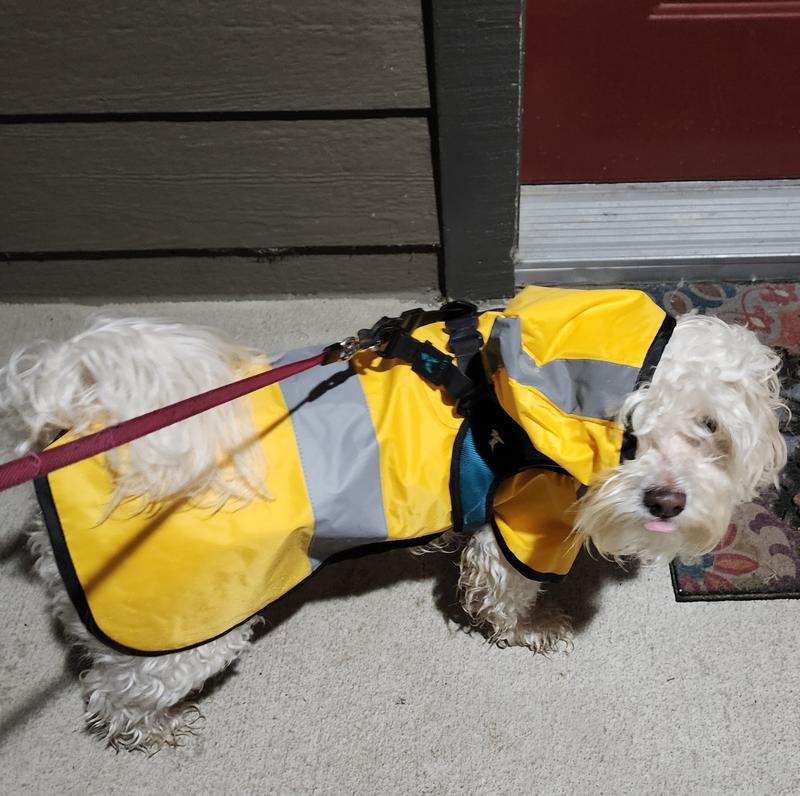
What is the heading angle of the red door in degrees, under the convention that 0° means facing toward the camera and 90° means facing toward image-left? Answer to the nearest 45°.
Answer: approximately 0°

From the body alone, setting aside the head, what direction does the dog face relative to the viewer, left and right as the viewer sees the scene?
facing to the right of the viewer

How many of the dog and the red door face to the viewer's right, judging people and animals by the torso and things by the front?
1

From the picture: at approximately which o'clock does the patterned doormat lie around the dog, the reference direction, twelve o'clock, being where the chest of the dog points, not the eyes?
The patterned doormat is roughly at 11 o'clock from the dog.

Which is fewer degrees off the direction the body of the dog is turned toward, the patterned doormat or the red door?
the patterned doormat

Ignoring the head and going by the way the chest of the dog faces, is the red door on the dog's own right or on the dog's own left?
on the dog's own left

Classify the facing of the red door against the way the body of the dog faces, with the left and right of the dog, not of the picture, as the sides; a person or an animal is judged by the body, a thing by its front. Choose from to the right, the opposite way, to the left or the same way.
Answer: to the right

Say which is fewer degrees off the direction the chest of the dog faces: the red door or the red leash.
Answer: the red door
